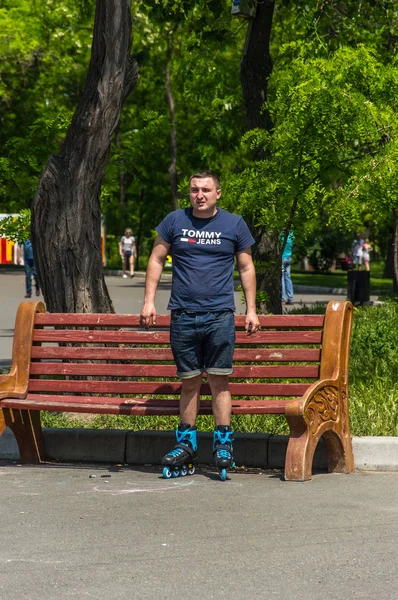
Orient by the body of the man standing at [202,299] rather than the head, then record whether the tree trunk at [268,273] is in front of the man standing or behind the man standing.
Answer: behind

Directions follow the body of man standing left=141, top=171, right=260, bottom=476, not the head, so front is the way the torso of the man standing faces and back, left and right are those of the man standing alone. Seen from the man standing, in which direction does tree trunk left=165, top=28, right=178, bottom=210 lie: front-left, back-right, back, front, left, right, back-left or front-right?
back

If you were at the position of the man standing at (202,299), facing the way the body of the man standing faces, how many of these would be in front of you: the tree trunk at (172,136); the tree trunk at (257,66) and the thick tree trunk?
0

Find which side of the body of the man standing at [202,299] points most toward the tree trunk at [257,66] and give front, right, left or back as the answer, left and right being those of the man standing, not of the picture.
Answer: back

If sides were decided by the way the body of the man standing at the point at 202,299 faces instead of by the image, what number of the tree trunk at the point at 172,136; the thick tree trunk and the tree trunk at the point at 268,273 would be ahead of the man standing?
0

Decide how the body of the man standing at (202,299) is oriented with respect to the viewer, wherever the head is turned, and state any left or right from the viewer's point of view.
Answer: facing the viewer
